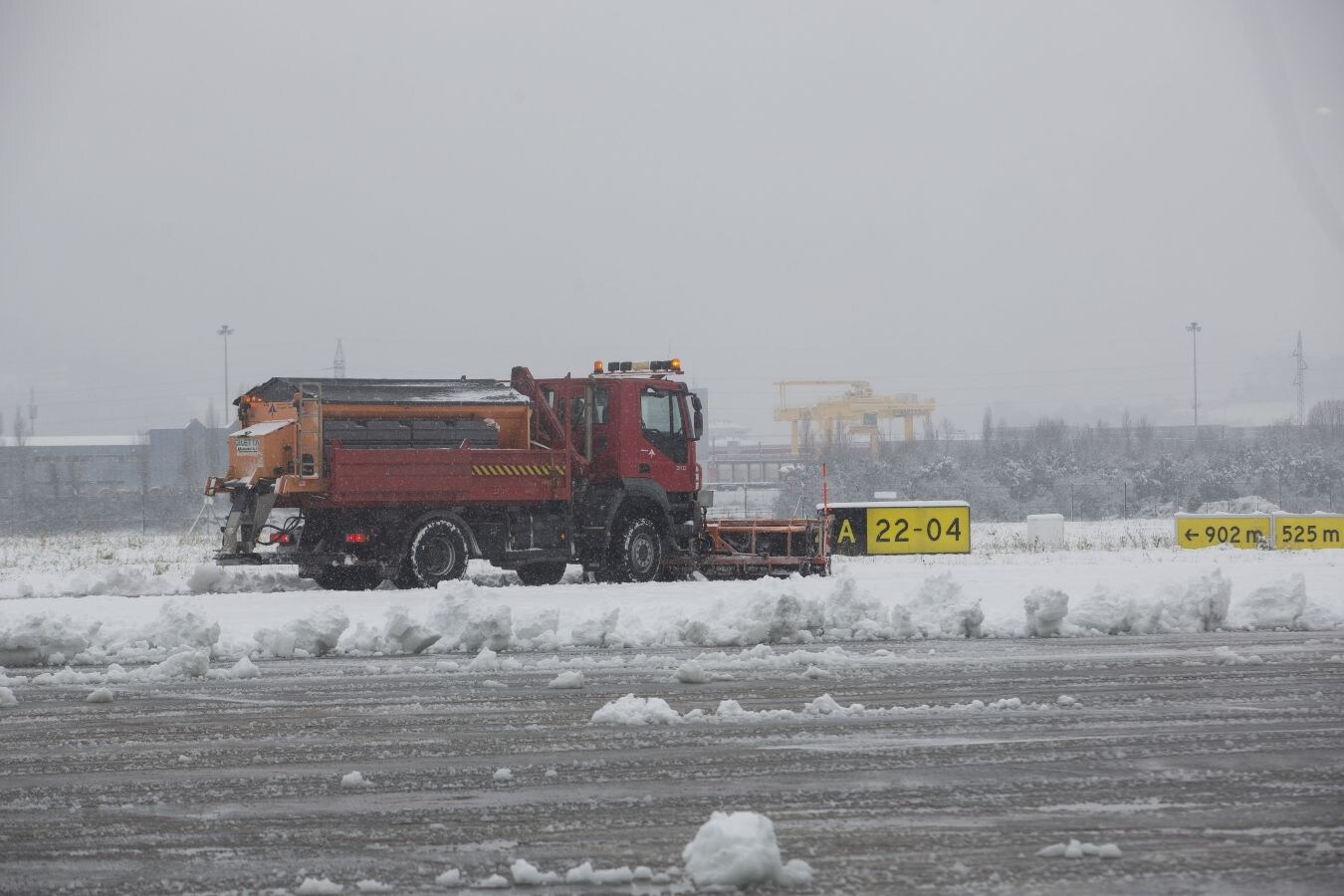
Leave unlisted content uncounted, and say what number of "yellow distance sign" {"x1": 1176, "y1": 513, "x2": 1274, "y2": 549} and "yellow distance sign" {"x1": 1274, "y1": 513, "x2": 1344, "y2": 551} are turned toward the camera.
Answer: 2

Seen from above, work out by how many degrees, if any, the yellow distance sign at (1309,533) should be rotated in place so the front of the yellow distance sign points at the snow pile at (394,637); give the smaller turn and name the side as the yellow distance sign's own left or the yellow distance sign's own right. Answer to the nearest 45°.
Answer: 0° — it already faces it

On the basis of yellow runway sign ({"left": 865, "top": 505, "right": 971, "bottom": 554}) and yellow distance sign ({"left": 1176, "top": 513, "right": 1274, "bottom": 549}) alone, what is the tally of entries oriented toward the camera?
2

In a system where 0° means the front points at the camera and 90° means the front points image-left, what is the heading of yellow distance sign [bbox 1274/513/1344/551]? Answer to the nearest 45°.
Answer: approximately 0°

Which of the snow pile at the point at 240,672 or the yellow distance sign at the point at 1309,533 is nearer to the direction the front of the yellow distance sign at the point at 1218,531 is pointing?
the snow pile
